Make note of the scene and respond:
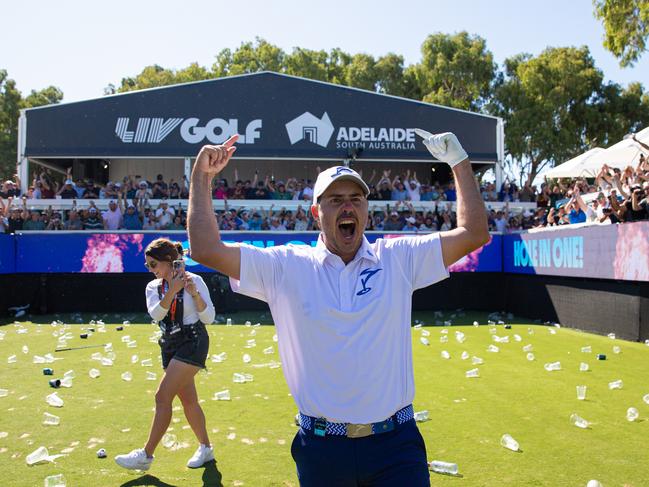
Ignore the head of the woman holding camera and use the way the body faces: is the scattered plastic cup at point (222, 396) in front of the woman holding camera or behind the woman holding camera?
behind

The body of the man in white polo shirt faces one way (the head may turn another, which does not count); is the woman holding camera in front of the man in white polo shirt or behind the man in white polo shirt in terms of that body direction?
behind

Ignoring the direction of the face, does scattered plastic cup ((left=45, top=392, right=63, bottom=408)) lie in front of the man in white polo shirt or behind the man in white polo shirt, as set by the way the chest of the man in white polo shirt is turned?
behind

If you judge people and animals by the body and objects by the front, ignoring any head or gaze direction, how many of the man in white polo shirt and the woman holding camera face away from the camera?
0

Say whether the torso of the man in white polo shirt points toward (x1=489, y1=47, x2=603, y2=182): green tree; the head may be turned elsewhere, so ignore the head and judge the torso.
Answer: no

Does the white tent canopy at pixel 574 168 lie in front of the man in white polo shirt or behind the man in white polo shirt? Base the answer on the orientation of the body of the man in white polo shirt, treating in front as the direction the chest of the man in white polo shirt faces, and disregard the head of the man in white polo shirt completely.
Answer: behind

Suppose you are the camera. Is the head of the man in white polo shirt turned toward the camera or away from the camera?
toward the camera

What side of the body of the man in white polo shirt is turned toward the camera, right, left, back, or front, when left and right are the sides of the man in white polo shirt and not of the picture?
front

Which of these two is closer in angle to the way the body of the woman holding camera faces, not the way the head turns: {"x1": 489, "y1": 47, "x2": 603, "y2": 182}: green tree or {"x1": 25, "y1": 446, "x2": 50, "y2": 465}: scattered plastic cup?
the scattered plastic cup

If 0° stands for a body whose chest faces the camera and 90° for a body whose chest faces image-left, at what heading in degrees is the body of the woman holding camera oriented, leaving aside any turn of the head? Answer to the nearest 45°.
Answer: approximately 45°

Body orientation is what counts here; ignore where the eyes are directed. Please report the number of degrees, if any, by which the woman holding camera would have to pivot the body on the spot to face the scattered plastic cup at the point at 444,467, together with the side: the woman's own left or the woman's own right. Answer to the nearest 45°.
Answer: approximately 135° to the woman's own left
